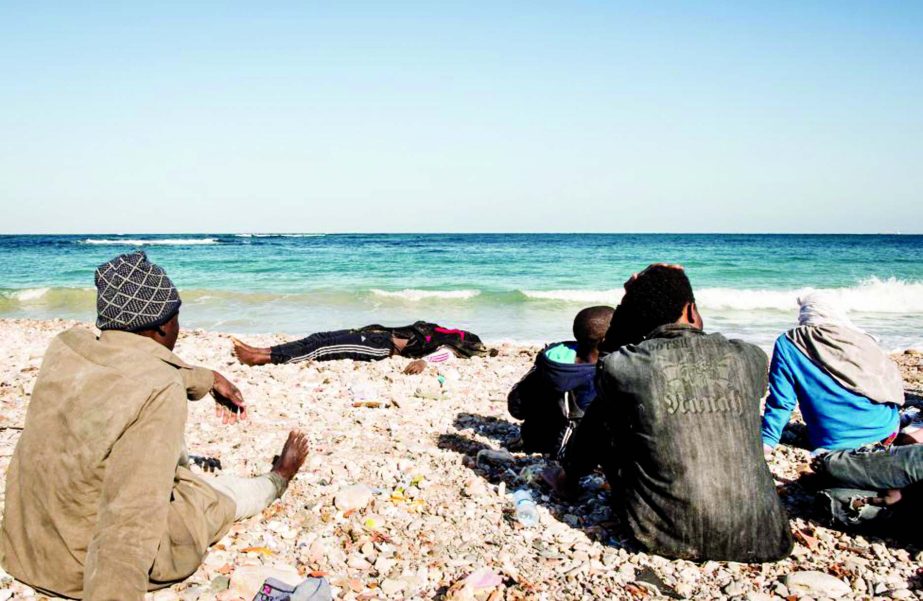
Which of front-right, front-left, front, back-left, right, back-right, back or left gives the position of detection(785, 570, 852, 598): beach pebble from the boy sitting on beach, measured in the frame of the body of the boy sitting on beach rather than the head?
right

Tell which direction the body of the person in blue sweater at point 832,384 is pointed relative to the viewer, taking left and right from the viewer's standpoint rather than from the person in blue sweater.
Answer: facing away from the viewer and to the right of the viewer

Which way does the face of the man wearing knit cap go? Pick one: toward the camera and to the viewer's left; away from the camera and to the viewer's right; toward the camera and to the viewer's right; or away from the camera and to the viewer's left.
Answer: away from the camera and to the viewer's right

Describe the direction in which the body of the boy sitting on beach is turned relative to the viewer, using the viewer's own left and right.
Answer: facing away from the viewer and to the right of the viewer

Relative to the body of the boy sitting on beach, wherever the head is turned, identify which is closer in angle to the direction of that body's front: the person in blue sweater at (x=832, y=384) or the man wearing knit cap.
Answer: the person in blue sweater

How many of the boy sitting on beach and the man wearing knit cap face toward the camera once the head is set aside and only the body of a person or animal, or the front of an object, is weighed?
0

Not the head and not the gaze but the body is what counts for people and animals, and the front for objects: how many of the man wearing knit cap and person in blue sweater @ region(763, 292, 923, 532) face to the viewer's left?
0

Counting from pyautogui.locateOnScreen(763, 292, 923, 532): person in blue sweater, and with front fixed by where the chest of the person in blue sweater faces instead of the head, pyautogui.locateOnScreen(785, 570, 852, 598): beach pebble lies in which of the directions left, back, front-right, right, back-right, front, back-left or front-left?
back-right

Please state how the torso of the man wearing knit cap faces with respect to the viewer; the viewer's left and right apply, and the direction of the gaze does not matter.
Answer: facing away from the viewer and to the right of the viewer

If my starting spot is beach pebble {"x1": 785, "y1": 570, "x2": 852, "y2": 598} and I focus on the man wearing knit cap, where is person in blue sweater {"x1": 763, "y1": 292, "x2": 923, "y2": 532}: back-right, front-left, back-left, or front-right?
back-right

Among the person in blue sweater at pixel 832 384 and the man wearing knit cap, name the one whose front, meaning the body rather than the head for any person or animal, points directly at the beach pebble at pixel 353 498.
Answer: the man wearing knit cap

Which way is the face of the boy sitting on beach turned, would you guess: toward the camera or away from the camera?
away from the camera

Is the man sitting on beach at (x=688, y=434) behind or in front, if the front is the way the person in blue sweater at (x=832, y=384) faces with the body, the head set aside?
behind

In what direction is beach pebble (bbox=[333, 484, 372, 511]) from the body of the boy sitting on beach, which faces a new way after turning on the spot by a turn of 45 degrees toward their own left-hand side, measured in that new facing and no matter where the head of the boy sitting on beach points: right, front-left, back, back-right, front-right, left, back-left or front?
back-left

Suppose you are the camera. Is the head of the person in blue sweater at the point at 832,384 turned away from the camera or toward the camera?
away from the camera
